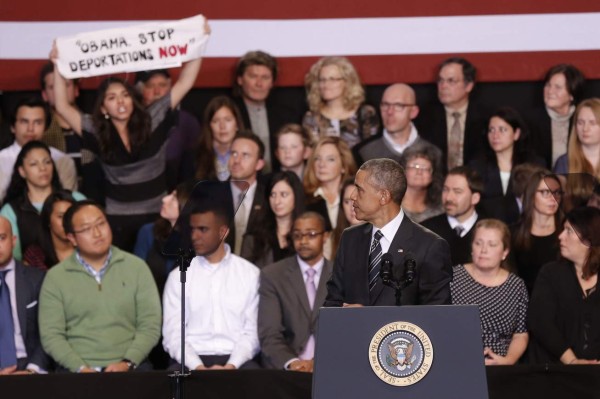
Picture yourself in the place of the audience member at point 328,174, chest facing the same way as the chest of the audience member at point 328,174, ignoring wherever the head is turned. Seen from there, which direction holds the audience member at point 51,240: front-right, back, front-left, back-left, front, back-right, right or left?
front-right

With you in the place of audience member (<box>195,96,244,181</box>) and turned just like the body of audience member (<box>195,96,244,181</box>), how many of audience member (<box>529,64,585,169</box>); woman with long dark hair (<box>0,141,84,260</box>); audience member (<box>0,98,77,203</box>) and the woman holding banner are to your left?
1

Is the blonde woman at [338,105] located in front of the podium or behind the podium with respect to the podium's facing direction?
behind

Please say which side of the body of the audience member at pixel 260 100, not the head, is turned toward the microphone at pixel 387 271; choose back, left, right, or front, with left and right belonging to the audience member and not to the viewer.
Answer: front

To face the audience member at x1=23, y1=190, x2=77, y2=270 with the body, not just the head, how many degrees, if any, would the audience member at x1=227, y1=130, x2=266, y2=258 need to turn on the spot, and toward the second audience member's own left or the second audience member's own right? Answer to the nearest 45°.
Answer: approximately 45° to the second audience member's own right

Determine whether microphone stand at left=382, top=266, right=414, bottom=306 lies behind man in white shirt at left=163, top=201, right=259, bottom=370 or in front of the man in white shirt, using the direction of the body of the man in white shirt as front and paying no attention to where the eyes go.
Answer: in front

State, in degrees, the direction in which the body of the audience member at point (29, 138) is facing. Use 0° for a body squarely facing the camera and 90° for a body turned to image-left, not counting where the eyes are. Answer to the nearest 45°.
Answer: approximately 0°
